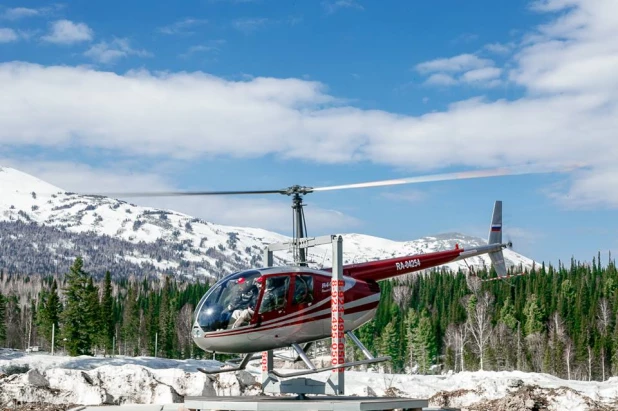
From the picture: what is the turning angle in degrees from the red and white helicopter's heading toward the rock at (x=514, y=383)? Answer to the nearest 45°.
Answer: approximately 180°

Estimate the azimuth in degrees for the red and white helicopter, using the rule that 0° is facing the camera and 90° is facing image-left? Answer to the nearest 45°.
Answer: approximately 45°
